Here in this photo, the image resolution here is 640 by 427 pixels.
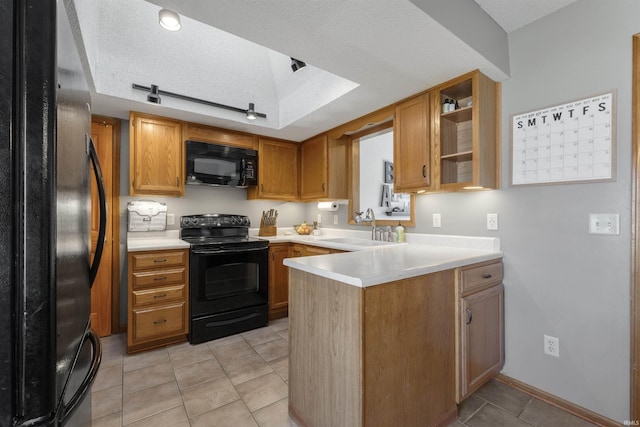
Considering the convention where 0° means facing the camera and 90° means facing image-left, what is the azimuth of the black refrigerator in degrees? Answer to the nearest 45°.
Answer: approximately 270°

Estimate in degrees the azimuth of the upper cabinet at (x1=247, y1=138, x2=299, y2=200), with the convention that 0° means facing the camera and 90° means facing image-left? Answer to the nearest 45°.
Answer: approximately 315°

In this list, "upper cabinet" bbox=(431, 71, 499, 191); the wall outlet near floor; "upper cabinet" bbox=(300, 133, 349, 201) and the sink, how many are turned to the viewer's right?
0

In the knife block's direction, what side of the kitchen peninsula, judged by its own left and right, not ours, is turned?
back

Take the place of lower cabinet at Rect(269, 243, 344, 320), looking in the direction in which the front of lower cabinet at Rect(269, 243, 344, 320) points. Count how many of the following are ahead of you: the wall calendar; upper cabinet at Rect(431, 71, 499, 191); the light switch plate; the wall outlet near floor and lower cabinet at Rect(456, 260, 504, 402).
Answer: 5

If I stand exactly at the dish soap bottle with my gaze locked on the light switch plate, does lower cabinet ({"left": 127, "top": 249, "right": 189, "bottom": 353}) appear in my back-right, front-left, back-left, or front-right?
back-right

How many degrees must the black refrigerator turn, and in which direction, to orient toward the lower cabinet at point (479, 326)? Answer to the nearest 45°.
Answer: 0° — it already faces it

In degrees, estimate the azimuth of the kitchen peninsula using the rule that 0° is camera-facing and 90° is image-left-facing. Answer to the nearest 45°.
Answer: approximately 315°

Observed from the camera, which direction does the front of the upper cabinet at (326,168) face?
facing the viewer and to the left of the viewer

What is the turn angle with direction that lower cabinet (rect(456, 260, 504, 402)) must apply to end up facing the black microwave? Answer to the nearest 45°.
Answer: approximately 135° to its right

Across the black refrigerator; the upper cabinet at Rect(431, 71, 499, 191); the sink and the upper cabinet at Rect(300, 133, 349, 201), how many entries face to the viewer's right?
1

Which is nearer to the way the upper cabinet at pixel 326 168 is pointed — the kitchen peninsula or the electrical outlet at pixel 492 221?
the kitchen peninsula

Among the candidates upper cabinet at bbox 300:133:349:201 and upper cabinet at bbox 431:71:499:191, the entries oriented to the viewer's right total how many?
0

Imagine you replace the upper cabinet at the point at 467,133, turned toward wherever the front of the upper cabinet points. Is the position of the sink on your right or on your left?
on your right

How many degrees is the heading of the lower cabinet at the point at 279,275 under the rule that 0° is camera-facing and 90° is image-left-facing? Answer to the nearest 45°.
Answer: approximately 315°

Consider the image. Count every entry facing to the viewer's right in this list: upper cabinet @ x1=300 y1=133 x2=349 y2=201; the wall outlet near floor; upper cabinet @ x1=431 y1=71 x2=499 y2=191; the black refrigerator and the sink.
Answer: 1
